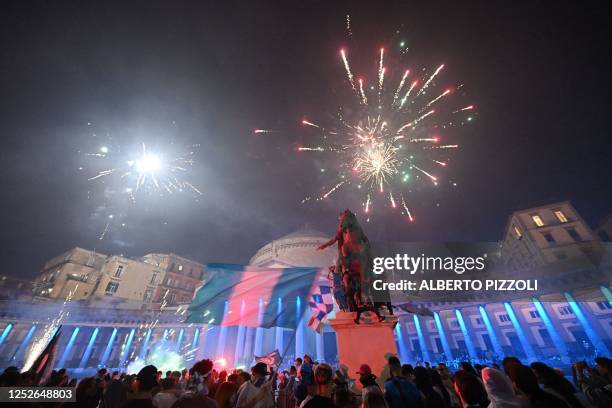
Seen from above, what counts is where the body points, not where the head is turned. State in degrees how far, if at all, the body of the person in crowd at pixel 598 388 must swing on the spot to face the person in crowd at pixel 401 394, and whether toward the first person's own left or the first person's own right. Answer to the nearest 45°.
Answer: approximately 90° to the first person's own left

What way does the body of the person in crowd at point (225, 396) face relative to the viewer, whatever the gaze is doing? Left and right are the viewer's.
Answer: facing away from the viewer

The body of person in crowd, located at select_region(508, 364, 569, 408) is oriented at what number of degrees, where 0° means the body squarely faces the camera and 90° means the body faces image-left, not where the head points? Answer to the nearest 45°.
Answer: approximately 135°

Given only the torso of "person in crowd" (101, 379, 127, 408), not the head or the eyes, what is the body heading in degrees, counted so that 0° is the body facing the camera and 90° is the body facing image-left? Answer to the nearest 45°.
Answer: approximately 180°

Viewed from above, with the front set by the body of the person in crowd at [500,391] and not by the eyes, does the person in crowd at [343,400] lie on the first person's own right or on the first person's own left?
on the first person's own left

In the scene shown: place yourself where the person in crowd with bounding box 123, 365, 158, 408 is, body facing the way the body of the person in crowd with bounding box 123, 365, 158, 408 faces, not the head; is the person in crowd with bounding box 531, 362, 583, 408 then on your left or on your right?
on your right

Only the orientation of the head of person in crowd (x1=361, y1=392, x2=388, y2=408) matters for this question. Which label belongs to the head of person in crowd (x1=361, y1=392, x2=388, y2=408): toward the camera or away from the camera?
away from the camera

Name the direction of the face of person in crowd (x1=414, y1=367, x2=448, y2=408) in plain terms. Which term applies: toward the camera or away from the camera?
away from the camera

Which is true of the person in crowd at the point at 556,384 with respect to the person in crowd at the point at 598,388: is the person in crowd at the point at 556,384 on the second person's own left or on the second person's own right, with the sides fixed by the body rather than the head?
on the second person's own left

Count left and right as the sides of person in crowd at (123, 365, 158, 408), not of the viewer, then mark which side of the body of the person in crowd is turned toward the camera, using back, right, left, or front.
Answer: back

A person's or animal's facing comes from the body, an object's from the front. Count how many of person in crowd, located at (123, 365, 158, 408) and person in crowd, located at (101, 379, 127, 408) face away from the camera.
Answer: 2

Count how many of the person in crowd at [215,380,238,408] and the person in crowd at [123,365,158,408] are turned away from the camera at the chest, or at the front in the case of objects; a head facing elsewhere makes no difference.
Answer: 2
